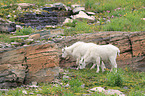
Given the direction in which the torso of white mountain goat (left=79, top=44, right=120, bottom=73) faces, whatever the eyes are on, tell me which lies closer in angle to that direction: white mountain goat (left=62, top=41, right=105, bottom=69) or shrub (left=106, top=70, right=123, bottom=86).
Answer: the white mountain goat

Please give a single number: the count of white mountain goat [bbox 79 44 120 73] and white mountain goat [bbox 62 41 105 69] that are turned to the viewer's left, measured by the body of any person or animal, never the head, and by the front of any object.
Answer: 2

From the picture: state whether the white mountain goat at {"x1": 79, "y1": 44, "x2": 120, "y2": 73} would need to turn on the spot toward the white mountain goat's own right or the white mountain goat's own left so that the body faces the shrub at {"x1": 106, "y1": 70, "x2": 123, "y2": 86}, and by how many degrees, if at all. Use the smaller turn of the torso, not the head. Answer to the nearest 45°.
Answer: approximately 90° to the white mountain goat's own left

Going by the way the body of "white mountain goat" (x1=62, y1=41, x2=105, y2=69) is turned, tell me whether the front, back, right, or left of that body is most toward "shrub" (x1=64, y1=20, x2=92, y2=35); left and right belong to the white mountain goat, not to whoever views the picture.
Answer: right

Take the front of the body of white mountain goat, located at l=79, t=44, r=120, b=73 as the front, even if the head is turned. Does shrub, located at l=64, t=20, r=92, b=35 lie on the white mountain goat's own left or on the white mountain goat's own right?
on the white mountain goat's own right

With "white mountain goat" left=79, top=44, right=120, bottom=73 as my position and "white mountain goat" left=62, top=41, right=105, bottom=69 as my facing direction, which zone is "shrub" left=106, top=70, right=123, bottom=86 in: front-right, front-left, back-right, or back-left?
back-left

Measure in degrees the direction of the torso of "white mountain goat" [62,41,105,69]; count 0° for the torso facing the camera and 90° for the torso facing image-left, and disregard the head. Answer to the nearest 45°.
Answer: approximately 90°

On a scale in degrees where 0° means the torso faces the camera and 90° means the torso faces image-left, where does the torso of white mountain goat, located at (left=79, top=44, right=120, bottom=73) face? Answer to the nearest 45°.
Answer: approximately 90°
